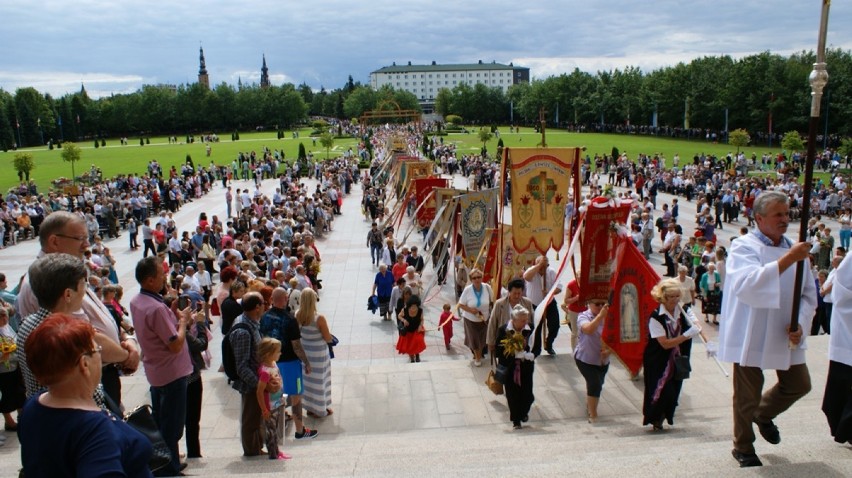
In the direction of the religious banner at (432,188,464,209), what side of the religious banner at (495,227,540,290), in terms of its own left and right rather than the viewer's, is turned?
back

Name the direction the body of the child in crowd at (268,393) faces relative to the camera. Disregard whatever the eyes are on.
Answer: to the viewer's right

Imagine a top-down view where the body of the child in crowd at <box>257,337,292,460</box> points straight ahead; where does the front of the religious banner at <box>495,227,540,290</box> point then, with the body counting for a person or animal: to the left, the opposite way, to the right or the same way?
to the right

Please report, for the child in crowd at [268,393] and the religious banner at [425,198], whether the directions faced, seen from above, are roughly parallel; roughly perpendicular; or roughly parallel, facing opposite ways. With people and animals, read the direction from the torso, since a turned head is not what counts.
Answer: roughly perpendicular

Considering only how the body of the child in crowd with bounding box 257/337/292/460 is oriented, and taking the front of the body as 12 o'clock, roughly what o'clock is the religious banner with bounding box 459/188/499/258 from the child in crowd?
The religious banner is roughly at 10 o'clock from the child in crowd.

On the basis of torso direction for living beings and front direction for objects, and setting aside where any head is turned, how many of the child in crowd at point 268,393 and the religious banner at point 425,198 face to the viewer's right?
1

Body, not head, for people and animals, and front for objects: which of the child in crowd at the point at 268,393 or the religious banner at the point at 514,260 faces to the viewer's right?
the child in crowd

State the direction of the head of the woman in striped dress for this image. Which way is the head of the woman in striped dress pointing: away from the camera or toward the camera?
away from the camera
